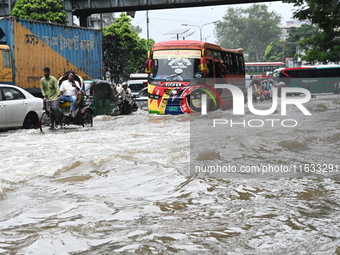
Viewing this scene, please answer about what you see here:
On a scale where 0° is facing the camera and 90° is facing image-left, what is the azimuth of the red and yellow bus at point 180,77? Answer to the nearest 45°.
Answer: approximately 45°

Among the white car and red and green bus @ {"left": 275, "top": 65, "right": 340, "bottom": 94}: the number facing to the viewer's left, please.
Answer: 2

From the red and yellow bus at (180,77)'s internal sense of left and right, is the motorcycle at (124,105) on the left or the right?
on its right

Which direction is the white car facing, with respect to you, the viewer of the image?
facing to the left of the viewer

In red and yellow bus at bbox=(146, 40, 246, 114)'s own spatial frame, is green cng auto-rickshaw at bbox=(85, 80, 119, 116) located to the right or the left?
on its right

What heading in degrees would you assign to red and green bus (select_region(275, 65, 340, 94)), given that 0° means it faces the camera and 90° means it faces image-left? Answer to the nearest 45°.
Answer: approximately 90°
